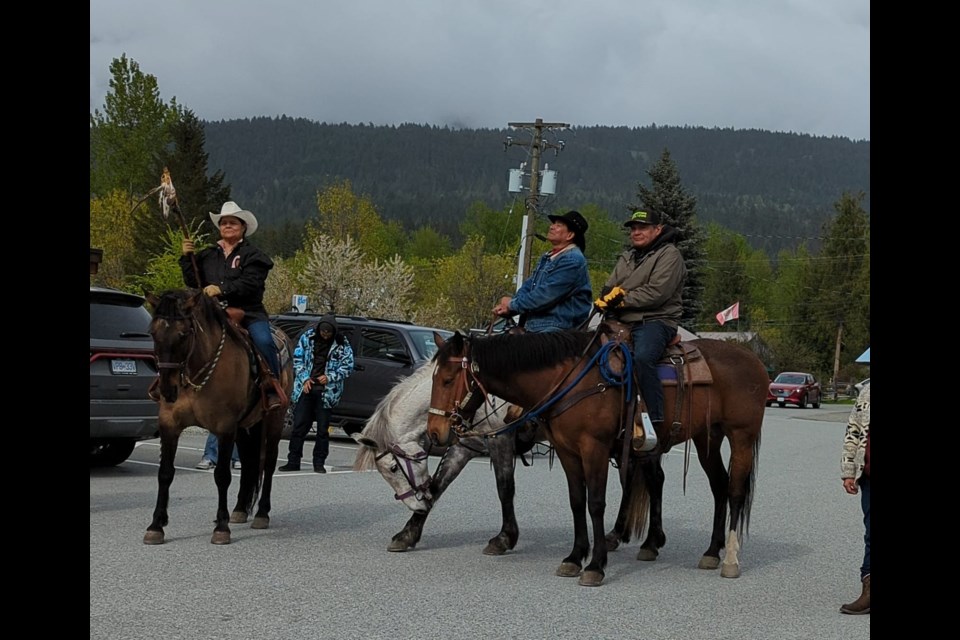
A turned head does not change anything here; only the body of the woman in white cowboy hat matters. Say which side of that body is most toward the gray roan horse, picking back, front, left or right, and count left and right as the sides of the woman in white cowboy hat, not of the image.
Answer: left

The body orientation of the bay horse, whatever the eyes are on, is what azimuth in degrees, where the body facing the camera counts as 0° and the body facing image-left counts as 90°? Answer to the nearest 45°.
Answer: approximately 45°

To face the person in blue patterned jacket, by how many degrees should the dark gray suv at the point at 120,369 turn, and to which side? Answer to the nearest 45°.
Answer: approximately 135° to its right

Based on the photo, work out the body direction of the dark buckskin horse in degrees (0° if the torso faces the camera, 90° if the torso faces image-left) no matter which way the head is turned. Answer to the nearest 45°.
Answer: approximately 45°

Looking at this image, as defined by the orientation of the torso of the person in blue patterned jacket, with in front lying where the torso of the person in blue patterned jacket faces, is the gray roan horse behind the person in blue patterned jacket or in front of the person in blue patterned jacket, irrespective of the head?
in front

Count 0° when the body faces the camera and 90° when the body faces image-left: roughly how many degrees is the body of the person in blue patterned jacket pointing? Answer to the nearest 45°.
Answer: approximately 0°

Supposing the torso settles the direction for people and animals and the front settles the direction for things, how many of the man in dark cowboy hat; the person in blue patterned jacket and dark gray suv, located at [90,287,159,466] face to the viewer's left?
1

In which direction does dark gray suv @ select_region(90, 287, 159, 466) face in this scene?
away from the camera

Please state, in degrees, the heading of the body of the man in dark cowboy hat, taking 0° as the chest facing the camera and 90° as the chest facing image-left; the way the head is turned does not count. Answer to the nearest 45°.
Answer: approximately 90°

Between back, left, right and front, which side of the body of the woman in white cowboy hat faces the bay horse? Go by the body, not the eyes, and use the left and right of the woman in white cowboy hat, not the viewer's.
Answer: left
